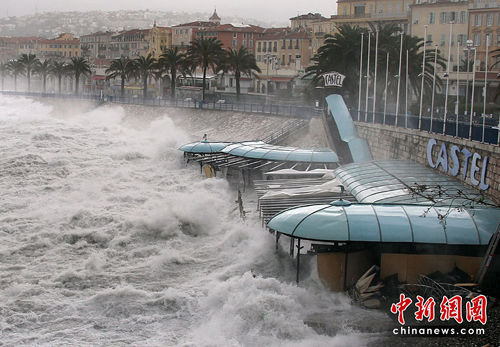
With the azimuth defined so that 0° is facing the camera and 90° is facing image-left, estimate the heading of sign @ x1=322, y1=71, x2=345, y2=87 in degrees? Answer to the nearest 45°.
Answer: approximately 0°

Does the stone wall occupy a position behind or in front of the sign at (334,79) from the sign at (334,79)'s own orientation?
in front
